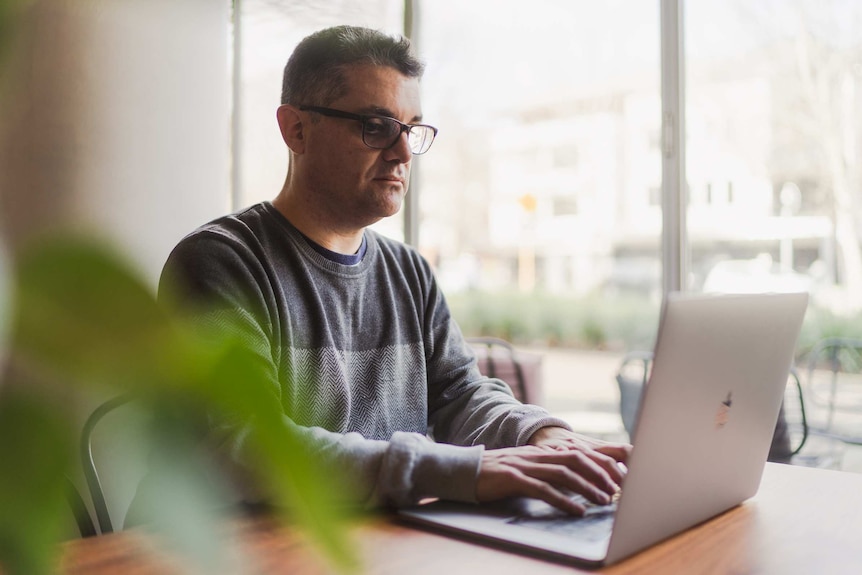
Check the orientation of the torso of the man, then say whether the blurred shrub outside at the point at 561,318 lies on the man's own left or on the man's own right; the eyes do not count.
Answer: on the man's own left

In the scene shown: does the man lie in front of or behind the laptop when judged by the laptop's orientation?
in front

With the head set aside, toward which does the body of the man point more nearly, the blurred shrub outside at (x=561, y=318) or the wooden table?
the wooden table

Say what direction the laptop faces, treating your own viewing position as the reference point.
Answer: facing away from the viewer and to the left of the viewer

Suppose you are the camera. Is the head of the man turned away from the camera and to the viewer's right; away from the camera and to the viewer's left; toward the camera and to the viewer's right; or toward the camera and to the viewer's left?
toward the camera and to the viewer's right

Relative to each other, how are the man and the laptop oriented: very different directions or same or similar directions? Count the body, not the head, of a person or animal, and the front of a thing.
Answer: very different directions

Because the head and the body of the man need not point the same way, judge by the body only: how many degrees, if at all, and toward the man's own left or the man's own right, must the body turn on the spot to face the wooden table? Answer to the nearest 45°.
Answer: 0° — they already face it

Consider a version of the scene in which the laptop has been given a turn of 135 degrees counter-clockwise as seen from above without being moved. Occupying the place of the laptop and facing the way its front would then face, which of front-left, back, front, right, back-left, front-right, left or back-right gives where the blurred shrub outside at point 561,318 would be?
back

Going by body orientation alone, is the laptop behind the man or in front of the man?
in front

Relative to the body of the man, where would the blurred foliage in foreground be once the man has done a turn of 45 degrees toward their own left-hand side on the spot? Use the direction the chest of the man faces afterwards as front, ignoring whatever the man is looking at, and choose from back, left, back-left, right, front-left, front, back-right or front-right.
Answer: right
